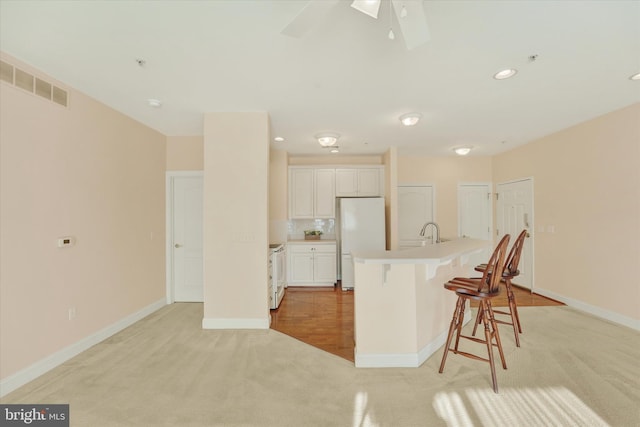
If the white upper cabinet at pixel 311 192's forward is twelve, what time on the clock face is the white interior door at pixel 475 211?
The white interior door is roughly at 9 o'clock from the white upper cabinet.

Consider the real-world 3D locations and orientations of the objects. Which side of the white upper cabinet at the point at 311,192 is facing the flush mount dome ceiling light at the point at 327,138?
front

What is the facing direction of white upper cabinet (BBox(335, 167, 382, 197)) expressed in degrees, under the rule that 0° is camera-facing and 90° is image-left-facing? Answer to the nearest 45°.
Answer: approximately 0°

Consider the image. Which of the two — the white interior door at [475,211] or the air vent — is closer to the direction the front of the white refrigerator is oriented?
the air vent

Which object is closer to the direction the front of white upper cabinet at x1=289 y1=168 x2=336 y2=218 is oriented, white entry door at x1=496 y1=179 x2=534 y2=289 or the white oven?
the white oven

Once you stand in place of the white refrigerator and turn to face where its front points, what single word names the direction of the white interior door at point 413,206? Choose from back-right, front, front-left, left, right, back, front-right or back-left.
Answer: back-left

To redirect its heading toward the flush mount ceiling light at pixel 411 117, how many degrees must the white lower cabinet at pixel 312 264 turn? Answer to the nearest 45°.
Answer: approximately 45° to its left

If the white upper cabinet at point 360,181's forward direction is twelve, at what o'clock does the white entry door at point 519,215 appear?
The white entry door is roughly at 9 o'clock from the white upper cabinet.

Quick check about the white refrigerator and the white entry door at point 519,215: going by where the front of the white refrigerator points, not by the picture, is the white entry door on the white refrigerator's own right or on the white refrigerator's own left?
on the white refrigerator's own left

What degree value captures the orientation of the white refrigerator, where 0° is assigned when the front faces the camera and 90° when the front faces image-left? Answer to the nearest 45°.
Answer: approximately 0°
